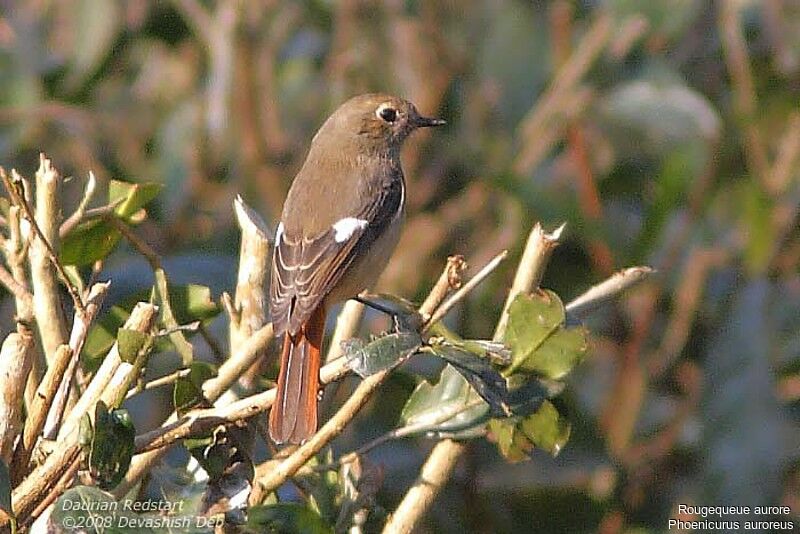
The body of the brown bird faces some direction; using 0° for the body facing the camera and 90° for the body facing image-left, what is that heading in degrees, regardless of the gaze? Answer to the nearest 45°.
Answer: approximately 225°

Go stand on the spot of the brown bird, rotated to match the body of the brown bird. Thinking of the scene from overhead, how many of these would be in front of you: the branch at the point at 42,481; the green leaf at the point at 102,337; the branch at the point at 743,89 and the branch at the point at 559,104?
2

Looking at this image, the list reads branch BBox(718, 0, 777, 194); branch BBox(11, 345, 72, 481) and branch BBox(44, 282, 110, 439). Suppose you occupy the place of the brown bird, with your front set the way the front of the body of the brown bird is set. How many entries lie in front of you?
1

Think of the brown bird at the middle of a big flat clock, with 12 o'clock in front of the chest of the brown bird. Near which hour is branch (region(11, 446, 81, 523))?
The branch is roughly at 7 o'clock from the brown bird.

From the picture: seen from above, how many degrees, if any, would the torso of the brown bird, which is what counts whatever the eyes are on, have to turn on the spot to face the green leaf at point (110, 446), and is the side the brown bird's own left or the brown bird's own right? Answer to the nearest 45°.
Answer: approximately 135° to the brown bird's own left

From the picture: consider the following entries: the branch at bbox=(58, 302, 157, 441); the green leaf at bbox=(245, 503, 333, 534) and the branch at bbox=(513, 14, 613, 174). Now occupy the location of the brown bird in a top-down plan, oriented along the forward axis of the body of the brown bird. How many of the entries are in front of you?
1

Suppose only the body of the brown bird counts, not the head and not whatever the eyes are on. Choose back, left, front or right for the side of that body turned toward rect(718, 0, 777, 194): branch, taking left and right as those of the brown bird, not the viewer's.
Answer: front

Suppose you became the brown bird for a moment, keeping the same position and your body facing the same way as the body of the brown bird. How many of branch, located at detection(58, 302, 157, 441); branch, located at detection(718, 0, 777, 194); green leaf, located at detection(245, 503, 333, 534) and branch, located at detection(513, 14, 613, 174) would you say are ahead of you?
2

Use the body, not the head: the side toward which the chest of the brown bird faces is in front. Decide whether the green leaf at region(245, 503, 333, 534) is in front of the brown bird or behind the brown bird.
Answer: behind

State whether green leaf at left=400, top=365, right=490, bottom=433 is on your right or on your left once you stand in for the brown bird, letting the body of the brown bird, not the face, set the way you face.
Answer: on your right

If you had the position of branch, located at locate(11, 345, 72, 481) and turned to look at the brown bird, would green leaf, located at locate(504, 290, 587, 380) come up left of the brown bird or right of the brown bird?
right

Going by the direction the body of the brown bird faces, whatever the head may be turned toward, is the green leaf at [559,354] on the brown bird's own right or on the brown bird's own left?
on the brown bird's own right
